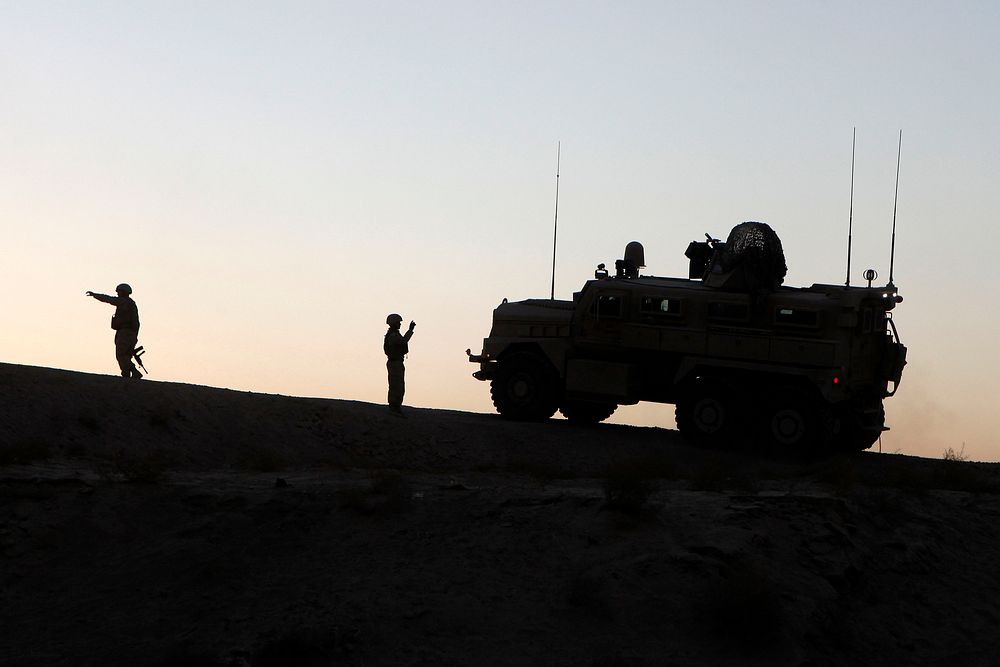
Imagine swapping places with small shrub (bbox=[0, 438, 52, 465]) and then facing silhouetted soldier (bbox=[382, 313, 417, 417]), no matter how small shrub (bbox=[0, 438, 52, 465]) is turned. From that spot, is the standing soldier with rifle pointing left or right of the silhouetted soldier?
left

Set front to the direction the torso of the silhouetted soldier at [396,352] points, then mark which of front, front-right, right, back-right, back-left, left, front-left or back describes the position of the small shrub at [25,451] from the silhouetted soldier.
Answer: back-right

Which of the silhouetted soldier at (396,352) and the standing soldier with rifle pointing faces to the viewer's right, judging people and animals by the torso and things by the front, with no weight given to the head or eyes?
the silhouetted soldier

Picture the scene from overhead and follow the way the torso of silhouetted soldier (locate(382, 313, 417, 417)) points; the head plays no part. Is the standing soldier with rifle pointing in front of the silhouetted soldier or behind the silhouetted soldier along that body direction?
behind

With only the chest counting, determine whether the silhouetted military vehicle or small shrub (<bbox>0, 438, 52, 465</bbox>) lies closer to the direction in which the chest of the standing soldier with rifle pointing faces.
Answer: the small shrub

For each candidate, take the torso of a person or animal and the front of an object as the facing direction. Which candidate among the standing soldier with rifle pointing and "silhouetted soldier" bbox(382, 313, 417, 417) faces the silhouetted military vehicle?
the silhouetted soldier

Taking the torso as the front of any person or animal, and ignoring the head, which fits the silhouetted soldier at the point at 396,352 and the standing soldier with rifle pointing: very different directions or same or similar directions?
very different directions

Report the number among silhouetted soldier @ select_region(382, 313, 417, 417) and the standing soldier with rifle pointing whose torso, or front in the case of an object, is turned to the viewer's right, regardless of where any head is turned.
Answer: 1

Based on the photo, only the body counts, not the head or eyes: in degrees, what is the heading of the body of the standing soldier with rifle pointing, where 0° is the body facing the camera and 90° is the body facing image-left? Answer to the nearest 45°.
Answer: approximately 90°

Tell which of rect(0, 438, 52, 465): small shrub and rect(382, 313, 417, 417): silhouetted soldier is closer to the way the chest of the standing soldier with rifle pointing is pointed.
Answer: the small shrub

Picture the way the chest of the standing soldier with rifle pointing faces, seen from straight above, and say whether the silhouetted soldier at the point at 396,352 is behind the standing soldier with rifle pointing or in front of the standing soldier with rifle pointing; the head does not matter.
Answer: behind

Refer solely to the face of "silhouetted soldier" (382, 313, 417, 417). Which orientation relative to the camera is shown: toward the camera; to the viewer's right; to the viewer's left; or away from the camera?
to the viewer's right
